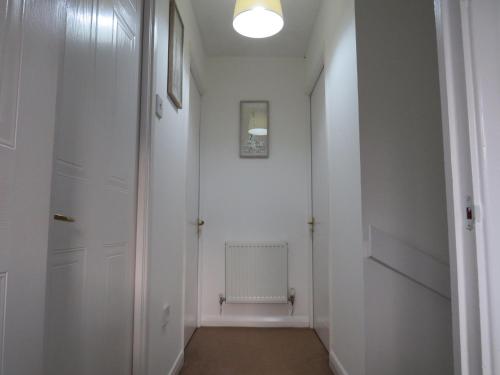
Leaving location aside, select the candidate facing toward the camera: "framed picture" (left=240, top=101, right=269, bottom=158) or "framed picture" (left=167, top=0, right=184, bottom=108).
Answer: "framed picture" (left=240, top=101, right=269, bottom=158)

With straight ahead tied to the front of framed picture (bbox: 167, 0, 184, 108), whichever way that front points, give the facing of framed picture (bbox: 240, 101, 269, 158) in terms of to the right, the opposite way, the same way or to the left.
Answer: to the right

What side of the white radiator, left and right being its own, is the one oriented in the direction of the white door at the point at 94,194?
front

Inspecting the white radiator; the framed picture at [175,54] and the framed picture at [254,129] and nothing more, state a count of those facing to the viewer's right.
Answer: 1

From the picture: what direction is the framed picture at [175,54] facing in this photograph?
to the viewer's right

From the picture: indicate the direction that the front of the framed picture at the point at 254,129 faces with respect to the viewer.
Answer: facing the viewer

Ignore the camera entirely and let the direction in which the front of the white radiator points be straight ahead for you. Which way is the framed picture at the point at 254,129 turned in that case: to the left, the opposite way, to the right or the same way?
the same way

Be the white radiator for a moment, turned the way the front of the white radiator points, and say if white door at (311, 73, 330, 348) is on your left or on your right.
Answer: on your left

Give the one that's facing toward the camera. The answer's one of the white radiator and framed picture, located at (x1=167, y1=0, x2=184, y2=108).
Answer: the white radiator

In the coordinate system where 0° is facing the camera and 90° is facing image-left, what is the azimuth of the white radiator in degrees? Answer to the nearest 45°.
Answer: approximately 0°

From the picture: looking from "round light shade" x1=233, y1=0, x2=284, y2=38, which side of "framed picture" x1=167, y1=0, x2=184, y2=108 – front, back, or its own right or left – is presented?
front
